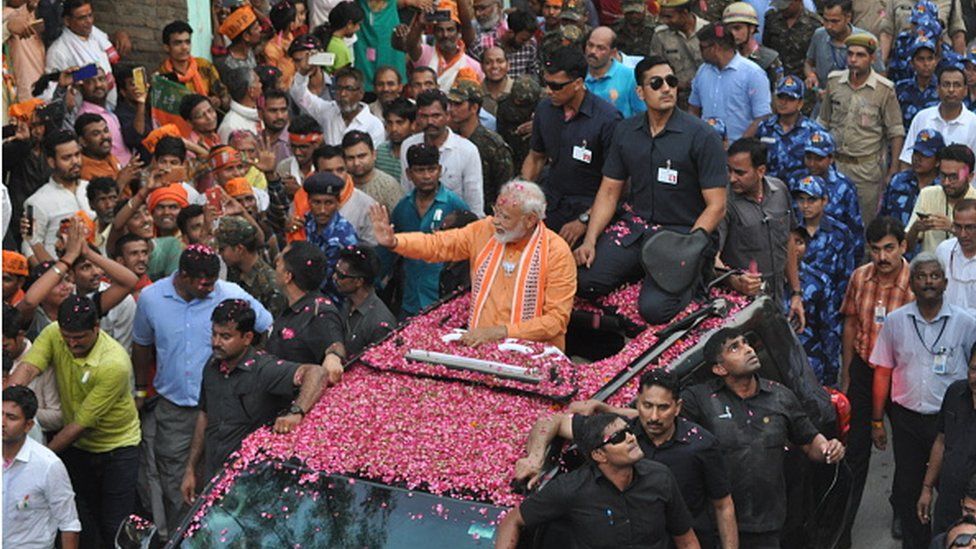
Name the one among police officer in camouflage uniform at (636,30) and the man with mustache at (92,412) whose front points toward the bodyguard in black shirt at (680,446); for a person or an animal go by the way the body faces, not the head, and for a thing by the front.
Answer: the police officer in camouflage uniform

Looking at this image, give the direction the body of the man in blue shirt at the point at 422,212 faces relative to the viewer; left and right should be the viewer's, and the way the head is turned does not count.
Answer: facing the viewer

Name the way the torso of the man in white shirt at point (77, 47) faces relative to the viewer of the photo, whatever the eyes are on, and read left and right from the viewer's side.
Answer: facing the viewer and to the right of the viewer

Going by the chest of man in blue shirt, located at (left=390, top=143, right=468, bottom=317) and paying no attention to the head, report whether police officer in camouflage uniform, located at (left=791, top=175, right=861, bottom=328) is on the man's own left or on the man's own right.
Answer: on the man's own left

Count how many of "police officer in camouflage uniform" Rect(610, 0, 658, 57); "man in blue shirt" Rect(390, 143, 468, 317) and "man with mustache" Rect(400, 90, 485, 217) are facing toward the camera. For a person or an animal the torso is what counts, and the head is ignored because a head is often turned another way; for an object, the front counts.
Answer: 3

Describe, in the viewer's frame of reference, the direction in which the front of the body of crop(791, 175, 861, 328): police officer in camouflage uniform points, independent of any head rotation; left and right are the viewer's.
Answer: facing the viewer and to the left of the viewer

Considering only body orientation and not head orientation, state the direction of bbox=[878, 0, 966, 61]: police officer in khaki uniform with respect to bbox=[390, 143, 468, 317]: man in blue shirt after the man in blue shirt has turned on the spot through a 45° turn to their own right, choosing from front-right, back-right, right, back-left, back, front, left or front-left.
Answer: back

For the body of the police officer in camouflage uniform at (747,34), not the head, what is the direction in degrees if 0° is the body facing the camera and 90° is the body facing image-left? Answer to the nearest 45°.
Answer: approximately 45°

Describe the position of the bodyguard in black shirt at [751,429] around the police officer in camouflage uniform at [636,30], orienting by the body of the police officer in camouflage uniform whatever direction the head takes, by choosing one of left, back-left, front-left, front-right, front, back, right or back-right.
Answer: front

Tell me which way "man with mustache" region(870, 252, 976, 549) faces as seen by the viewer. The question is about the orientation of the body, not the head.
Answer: toward the camera
